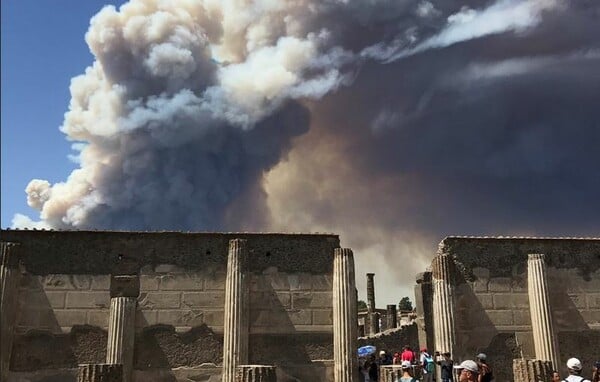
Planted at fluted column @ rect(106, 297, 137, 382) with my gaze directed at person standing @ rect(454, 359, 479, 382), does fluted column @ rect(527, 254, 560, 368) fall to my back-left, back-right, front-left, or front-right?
front-left

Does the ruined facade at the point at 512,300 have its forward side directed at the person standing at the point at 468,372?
yes

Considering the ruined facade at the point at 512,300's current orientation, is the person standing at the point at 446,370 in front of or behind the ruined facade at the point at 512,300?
in front

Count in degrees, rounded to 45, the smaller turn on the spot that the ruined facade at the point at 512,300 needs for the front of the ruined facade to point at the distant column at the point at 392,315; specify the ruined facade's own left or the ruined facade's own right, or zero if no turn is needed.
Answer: approximately 180°

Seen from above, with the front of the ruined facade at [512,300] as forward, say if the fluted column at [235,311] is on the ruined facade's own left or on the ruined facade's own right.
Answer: on the ruined facade's own right

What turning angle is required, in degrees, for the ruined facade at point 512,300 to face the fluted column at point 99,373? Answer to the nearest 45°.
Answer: approximately 45° to its right

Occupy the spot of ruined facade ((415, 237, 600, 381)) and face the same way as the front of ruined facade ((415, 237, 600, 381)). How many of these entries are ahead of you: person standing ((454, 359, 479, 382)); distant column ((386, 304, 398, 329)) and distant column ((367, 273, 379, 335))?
1

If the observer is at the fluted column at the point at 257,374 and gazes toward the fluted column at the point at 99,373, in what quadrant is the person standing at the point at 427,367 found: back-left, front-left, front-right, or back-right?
back-right

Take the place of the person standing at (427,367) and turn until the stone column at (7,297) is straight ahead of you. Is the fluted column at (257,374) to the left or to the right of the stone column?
left

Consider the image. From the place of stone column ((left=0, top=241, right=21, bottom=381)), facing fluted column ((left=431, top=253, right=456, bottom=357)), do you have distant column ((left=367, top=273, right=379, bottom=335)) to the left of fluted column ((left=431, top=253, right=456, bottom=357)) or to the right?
left

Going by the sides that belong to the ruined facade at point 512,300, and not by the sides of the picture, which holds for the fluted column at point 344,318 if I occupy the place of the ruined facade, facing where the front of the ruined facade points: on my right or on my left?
on my right

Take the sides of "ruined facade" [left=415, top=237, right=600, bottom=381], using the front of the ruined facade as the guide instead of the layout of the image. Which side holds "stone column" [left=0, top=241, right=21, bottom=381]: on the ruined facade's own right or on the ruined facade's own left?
on the ruined facade's own right

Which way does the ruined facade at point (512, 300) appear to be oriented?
toward the camera

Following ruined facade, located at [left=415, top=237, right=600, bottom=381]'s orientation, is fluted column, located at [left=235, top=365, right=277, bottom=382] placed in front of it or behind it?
in front
